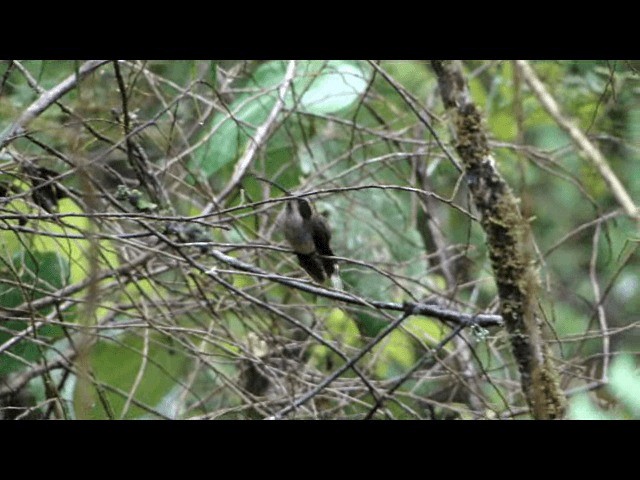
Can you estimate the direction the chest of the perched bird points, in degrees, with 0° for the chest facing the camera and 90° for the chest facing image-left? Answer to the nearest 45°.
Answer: approximately 45°

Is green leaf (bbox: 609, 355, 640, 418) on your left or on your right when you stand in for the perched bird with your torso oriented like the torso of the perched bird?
on your left
